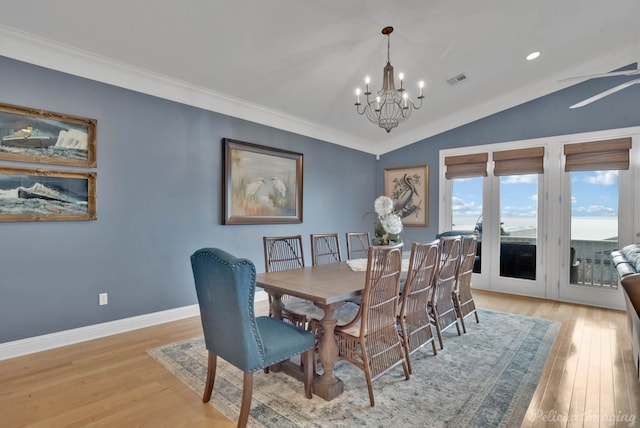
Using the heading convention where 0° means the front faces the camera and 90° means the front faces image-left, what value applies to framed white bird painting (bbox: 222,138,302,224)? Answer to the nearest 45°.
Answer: approximately 315°

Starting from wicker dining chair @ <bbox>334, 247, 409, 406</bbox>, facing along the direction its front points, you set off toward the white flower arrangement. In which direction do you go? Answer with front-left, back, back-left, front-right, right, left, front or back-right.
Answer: front-right

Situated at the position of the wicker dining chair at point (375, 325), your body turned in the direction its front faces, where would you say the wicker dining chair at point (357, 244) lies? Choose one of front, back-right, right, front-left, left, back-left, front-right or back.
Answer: front-right

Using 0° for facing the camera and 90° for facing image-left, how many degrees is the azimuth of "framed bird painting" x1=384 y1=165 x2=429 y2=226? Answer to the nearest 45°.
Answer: approximately 45°

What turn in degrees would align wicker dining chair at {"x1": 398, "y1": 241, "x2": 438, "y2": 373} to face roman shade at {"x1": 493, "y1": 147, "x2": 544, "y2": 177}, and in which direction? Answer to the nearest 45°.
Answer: approximately 90° to its right

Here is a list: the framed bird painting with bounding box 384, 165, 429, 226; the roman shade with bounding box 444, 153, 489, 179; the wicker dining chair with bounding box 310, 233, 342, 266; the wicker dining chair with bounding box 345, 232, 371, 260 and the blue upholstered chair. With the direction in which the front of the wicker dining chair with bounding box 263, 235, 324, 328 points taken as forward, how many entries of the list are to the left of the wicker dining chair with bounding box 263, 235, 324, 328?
4

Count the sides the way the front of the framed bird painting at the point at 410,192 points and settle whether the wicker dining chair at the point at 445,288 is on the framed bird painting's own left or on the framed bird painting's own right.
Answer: on the framed bird painting's own left

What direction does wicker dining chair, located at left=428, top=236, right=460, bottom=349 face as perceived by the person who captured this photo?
facing away from the viewer and to the left of the viewer

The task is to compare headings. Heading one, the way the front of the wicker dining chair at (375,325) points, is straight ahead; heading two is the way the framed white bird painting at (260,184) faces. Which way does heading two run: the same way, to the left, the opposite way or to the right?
the opposite way

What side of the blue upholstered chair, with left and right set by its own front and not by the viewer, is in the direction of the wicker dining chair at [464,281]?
front

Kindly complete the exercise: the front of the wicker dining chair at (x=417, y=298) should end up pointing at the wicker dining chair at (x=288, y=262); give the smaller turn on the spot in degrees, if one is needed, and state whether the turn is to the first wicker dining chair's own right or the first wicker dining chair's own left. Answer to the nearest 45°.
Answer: approximately 45° to the first wicker dining chair's own left

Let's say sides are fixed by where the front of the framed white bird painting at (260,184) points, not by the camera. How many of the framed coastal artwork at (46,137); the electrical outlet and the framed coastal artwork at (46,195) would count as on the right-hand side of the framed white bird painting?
3

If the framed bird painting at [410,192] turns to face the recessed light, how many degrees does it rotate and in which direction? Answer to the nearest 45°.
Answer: approximately 90° to its left

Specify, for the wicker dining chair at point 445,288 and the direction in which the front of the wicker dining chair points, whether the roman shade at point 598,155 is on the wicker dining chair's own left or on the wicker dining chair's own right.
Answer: on the wicker dining chair's own right

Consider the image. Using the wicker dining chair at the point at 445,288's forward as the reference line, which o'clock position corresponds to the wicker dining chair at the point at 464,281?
the wicker dining chair at the point at 464,281 is roughly at 2 o'clock from the wicker dining chair at the point at 445,288.

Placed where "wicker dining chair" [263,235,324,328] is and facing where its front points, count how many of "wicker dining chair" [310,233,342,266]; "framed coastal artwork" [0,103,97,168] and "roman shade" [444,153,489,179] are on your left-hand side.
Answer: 2

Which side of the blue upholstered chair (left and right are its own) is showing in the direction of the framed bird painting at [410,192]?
front
